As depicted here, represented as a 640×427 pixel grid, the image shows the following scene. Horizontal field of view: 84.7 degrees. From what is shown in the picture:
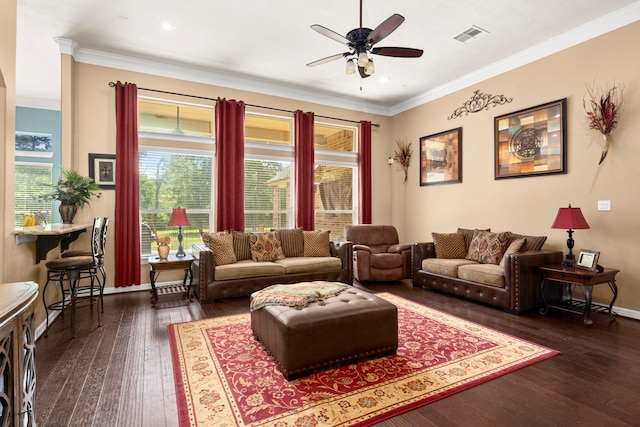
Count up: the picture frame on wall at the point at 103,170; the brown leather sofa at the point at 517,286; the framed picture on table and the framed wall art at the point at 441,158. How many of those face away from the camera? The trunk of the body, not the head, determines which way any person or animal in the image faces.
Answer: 0

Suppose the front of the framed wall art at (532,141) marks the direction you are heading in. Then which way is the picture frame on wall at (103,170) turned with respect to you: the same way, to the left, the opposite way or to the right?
to the left

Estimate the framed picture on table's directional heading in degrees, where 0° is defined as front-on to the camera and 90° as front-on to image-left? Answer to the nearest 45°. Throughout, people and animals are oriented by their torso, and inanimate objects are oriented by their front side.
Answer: approximately 45°

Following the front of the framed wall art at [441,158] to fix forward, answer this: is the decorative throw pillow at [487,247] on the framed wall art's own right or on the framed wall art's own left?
on the framed wall art's own left

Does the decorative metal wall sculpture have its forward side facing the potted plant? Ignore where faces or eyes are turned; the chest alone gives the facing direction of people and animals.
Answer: yes

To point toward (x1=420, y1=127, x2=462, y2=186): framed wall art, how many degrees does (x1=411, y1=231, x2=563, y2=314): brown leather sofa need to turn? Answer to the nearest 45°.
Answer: approximately 90° to its right

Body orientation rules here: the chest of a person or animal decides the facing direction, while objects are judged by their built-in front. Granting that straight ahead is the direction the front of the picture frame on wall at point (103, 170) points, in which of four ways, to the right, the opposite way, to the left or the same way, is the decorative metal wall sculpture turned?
to the right

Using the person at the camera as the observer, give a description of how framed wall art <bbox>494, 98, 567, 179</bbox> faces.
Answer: facing the viewer and to the left of the viewer

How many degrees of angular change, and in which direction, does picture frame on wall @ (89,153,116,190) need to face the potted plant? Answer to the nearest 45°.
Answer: approximately 45° to its right

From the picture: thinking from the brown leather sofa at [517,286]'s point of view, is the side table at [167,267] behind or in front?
in front

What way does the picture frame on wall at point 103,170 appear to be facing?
toward the camera

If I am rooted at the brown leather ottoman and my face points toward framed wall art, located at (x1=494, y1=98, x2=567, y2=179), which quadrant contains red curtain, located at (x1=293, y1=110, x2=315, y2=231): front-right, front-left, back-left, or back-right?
front-left

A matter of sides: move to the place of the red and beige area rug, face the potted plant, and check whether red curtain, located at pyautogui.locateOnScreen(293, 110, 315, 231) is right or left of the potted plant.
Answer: right

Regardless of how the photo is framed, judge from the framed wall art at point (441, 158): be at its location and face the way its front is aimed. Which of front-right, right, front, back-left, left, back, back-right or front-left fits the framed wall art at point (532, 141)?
left

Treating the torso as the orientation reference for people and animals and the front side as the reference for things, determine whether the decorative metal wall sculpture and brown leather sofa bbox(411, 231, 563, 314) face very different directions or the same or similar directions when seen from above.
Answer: same or similar directions
